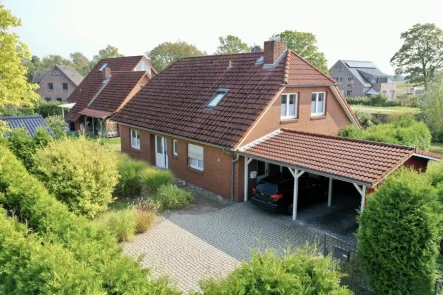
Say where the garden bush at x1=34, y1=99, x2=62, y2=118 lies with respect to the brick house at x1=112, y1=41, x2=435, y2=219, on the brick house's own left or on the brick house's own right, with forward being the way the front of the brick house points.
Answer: on the brick house's own right

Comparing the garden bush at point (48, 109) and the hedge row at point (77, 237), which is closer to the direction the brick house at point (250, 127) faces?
the hedge row

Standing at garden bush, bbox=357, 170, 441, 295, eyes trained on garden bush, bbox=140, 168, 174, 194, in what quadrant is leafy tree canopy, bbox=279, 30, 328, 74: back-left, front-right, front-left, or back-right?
front-right

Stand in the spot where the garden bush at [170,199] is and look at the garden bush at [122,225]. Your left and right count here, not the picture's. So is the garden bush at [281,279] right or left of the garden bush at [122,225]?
left

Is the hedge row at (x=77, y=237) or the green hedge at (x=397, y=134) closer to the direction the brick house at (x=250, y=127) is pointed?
the hedge row

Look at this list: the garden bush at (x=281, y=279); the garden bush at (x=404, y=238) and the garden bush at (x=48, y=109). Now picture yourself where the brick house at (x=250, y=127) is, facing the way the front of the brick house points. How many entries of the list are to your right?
1

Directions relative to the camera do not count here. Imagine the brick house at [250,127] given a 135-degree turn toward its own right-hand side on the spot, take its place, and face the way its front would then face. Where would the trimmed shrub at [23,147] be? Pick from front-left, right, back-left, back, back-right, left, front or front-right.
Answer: left

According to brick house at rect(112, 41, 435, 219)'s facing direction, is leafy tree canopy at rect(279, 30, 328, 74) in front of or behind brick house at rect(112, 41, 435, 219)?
behind

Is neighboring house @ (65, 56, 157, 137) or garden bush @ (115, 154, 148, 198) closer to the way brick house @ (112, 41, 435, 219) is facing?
the garden bush

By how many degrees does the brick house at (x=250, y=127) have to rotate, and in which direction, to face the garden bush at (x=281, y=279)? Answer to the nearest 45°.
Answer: approximately 45° to its left

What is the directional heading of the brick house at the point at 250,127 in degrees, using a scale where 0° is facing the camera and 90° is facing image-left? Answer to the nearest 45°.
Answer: approximately 45°

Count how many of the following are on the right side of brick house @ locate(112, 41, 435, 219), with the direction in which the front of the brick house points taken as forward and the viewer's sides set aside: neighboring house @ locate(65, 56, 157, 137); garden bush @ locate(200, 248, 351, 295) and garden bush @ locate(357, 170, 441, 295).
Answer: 1

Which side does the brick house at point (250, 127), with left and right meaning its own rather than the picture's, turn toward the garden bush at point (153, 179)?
front

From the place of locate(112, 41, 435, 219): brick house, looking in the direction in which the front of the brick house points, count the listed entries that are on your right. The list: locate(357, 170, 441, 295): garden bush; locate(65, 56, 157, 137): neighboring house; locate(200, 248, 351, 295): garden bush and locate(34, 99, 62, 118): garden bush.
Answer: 2

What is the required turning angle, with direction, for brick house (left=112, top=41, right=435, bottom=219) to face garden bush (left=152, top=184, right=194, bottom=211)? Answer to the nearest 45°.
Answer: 0° — it already faces it

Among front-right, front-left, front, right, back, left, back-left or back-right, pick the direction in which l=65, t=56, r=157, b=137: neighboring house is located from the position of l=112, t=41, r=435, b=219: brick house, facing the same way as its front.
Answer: right
